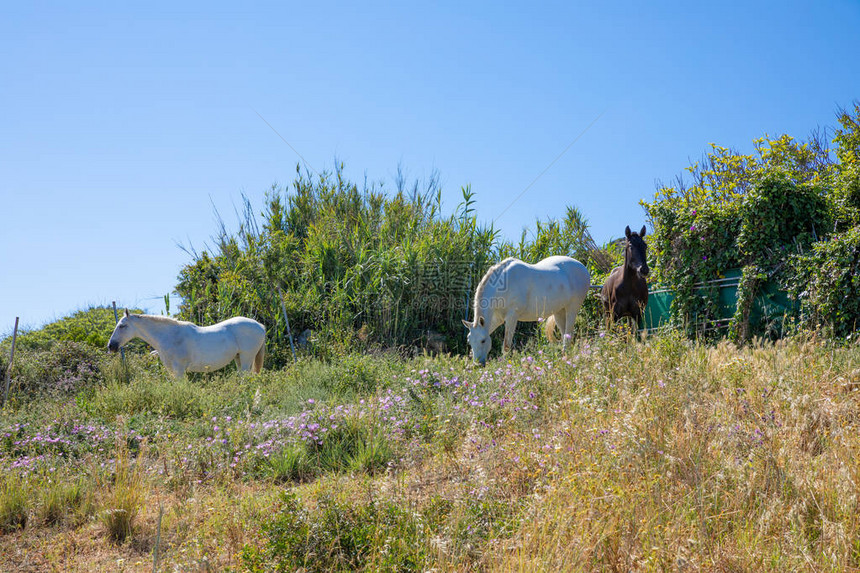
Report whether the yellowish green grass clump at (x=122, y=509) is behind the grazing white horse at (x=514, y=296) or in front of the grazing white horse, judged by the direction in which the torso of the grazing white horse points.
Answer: in front

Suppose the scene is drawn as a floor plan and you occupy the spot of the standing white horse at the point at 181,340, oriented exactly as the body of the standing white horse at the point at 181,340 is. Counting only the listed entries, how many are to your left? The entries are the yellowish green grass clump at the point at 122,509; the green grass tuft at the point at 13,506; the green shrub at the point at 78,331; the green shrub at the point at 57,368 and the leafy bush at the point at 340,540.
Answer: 3

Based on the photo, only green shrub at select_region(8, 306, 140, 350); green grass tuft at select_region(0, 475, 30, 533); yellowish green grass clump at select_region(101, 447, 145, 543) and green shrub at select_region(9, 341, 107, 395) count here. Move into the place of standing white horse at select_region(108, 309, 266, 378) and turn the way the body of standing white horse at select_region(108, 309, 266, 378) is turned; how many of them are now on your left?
2

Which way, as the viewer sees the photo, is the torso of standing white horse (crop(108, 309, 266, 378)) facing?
to the viewer's left

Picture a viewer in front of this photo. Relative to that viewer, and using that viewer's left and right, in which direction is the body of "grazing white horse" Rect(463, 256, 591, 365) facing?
facing the viewer and to the left of the viewer

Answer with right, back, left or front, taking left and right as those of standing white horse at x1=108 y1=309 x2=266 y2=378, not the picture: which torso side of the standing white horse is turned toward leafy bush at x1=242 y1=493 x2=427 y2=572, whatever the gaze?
left

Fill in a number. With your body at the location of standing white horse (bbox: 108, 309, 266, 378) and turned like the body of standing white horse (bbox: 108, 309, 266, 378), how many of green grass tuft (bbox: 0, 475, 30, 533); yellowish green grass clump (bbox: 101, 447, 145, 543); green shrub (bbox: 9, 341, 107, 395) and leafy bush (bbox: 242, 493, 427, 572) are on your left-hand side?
3

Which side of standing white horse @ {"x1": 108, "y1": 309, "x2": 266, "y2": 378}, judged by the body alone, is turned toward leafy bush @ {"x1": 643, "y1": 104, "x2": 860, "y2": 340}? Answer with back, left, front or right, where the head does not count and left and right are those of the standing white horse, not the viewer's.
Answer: back

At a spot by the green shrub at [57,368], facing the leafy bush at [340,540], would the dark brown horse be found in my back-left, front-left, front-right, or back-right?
front-left

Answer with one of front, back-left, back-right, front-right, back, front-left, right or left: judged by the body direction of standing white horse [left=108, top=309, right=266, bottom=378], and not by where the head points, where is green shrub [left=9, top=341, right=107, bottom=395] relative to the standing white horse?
front-right

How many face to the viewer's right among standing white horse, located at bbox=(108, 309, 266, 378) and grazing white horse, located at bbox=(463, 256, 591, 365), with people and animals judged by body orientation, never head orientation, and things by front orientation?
0

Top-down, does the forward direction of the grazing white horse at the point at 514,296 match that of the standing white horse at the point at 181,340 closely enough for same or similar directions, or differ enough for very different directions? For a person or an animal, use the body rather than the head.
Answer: same or similar directions

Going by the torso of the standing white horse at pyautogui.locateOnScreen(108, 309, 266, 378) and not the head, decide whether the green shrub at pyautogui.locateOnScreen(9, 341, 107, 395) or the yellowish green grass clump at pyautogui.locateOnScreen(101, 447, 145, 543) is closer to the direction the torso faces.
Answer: the green shrub

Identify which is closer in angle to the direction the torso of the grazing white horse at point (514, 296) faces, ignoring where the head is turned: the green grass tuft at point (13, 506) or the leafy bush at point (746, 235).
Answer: the green grass tuft
